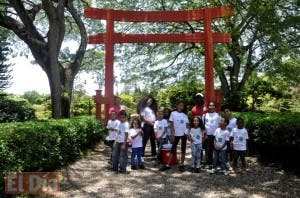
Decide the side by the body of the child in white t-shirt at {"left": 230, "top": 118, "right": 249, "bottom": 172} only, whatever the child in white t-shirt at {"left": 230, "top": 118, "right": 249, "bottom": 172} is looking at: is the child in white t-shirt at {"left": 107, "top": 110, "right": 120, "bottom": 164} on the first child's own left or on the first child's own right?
on the first child's own right

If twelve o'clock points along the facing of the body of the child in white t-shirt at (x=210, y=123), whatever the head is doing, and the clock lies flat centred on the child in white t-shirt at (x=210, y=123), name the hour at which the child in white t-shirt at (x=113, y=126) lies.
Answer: the child in white t-shirt at (x=113, y=126) is roughly at 3 o'clock from the child in white t-shirt at (x=210, y=123).

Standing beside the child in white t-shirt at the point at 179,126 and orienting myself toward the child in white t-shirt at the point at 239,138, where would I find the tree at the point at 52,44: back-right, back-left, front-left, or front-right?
back-left

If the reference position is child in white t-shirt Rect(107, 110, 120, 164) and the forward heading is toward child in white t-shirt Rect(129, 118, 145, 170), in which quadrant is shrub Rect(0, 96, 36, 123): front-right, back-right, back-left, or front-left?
back-left

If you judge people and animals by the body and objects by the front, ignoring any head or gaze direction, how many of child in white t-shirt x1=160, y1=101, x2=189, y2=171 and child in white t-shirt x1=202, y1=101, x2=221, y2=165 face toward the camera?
2

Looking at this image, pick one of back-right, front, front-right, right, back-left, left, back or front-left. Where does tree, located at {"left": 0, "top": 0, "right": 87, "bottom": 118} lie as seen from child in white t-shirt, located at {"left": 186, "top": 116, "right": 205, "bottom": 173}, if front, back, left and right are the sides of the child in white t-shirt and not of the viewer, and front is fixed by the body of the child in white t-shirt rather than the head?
back-right

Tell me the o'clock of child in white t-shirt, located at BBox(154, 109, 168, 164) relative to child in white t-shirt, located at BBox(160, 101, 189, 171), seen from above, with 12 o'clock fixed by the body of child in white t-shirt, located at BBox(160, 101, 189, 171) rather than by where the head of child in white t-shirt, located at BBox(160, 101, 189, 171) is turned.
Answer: child in white t-shirt, located at BBox(154, 109, 168, 164) is roughly at 4 o'clock from child in white t-shirt, located at BBox(160, 101, 189, 171).

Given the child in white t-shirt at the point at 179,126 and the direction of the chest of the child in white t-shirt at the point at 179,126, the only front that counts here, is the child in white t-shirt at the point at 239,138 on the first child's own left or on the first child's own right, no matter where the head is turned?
on the first child's own left

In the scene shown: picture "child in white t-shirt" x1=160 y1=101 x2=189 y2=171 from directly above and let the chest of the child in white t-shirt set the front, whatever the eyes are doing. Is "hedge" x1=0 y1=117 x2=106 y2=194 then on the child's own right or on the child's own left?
on the child's own right

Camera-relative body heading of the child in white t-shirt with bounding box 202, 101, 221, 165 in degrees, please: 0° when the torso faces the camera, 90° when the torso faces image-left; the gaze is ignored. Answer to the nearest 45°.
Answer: approximately 0°

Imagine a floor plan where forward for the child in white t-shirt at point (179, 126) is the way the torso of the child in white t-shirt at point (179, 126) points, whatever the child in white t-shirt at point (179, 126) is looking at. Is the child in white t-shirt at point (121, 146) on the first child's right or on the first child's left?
on the first child's right

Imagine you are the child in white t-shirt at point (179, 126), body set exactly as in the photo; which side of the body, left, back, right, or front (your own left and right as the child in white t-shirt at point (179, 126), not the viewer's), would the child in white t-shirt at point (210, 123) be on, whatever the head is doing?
left

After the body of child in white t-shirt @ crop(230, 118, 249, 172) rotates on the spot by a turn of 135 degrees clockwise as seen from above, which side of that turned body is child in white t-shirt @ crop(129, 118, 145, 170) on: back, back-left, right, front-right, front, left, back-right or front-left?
front-left
